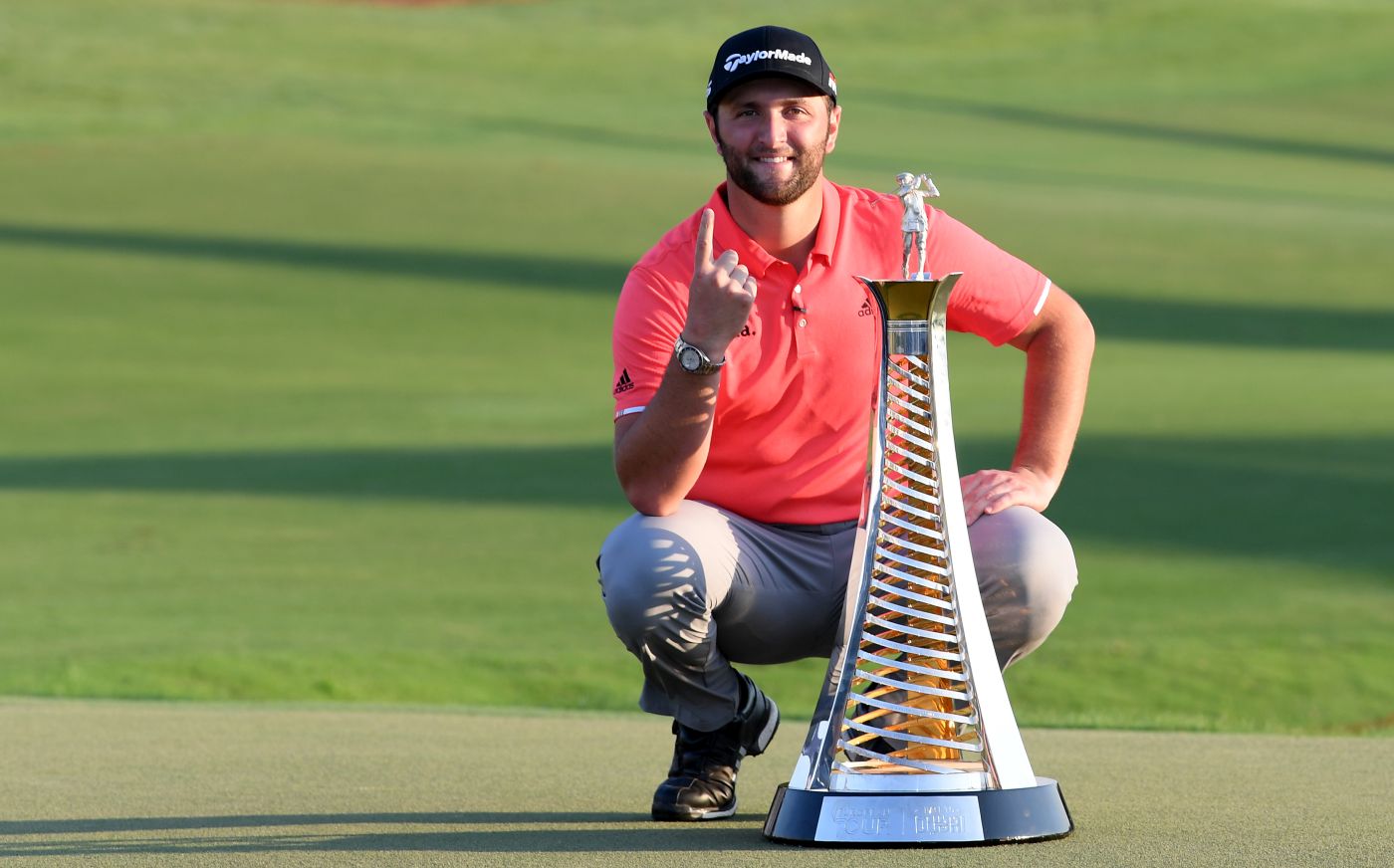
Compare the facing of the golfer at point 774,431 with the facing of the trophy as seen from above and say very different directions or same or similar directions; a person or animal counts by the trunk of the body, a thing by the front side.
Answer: same or similar directions

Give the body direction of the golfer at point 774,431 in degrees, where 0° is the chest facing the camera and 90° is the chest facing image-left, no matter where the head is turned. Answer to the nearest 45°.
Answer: approximately 0°

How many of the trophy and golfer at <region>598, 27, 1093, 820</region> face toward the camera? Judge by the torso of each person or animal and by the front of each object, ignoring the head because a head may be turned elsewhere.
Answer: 2

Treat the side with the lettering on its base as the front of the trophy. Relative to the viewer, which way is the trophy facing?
toward the camera

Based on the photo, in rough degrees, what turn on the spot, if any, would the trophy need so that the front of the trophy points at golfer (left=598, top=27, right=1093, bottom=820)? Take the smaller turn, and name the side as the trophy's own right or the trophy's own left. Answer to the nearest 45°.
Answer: approximately 135° to the trophy's own right

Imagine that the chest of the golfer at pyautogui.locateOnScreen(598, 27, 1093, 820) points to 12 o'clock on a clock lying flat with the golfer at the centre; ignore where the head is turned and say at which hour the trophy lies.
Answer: The trophy is roughly at 11 o'clock from the golfer.
